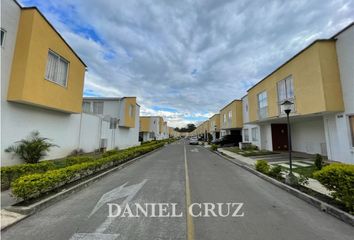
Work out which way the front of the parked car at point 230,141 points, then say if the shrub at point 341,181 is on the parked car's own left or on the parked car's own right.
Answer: on the parked car's own left

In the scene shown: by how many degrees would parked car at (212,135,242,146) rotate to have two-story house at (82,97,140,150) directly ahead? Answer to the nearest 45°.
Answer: approximately 45° to its left

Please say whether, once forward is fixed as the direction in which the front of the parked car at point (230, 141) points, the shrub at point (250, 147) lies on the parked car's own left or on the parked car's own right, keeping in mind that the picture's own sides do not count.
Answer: on the parked car's own left

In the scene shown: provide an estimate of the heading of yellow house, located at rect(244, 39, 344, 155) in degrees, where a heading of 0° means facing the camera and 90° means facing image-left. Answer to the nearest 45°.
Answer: approximately 45°

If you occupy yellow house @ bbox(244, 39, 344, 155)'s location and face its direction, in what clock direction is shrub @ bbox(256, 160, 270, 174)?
The shrub is roughly at 11 o'clock from the yellow house.

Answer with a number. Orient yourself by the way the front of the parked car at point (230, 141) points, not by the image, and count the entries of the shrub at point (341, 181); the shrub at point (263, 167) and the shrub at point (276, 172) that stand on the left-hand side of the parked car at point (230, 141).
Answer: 3

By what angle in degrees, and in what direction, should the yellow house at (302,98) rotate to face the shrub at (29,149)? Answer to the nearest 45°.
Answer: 0° — it already faces it

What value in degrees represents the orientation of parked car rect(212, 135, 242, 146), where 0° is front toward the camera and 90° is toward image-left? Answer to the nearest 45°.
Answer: approximately 90°
